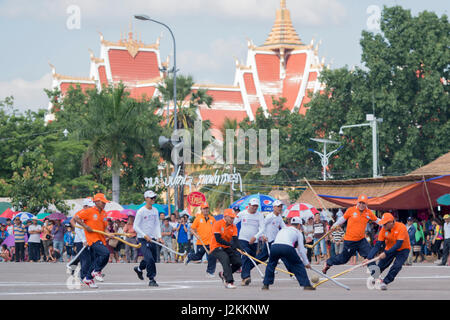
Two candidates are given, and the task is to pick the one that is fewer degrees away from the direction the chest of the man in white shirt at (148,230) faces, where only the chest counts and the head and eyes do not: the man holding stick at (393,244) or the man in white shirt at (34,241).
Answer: the man holding stick

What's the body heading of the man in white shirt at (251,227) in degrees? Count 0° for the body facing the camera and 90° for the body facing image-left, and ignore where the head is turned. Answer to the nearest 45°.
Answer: approximately 0°

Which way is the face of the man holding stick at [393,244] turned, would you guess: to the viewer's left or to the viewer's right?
to the viewer's left

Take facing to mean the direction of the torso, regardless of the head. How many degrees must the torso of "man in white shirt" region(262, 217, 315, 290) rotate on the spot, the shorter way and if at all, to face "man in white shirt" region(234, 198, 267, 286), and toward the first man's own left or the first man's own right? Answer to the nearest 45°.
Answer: approximately 45° to the first man's own left

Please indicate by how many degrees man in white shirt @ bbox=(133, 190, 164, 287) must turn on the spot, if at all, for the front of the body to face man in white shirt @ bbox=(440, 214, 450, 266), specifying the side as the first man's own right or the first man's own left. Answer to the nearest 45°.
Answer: approximately 90° to the first man's own left

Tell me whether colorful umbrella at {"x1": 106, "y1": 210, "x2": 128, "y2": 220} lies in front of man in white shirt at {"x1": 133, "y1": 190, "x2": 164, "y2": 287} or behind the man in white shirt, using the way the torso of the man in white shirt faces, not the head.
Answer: behind

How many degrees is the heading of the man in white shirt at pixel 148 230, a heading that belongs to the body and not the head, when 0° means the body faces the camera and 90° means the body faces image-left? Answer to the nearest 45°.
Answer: approximately 315°
